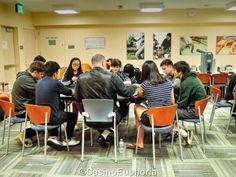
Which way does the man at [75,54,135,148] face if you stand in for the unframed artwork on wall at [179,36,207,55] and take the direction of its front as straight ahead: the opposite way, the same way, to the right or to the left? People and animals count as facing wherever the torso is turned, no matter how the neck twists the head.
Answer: the opposite way

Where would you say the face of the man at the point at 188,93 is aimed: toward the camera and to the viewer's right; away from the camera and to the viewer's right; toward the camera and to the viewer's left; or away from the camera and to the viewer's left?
away from the camera and to the viewer's left

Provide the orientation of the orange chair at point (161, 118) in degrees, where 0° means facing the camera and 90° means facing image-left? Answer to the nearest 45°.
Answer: approximately 135°

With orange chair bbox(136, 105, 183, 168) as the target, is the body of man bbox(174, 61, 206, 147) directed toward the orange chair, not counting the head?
no

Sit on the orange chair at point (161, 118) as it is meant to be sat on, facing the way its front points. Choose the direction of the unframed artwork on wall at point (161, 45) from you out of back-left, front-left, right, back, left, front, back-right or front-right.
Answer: front-right

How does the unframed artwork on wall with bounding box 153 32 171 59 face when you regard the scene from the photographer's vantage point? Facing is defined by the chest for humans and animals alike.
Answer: facing the viewer

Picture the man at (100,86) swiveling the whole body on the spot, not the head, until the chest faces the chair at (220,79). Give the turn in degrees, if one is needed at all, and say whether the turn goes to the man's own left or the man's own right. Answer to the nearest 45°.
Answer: approximately 45° to the man's own right

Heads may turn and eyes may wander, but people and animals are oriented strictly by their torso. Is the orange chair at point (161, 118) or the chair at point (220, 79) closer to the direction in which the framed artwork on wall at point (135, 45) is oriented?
the orange chair

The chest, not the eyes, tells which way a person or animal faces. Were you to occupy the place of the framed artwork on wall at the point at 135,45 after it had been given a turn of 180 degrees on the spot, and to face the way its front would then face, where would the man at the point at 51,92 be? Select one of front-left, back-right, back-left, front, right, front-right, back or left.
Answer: back

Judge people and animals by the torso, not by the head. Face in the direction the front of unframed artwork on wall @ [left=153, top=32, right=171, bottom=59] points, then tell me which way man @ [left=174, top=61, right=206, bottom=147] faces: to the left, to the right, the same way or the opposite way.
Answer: to the right

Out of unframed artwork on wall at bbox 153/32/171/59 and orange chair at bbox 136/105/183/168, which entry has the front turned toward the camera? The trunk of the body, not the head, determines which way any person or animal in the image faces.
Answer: the unframed artwork on wall

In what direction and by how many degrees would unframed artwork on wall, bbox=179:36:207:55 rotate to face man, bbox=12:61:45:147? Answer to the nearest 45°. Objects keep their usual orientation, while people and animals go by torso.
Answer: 0° — it already faces them

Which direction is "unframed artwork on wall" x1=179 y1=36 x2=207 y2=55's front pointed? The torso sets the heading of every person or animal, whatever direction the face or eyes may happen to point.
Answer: toward the camera

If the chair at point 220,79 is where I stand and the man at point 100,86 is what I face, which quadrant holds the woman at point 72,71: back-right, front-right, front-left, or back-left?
front-right

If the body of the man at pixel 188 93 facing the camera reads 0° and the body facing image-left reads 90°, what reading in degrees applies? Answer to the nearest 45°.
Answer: approximately 90°

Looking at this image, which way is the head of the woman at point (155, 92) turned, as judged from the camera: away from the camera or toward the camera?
away from the camera

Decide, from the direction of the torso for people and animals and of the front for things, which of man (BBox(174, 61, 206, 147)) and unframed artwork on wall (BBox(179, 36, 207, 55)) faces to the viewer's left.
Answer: the man

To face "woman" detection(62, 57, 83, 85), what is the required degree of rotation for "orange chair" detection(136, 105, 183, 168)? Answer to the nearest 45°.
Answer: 0° — it already faces them

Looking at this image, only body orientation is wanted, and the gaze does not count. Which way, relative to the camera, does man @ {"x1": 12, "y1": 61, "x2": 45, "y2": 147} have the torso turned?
to the viewer's right

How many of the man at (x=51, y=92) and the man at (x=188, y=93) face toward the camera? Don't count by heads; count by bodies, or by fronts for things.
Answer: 0
